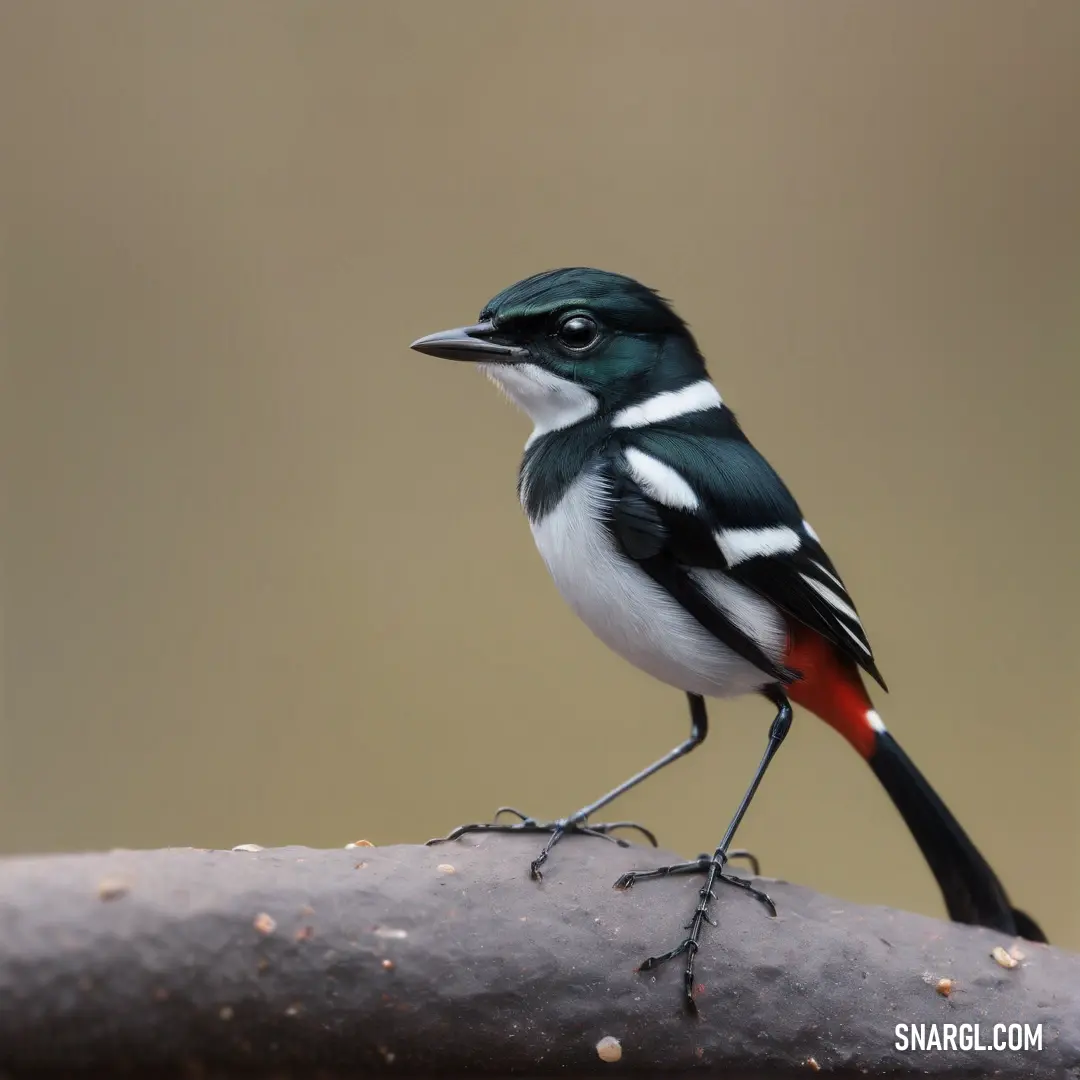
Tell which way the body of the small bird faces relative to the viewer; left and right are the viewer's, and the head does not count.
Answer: facing to the left of the viewer
